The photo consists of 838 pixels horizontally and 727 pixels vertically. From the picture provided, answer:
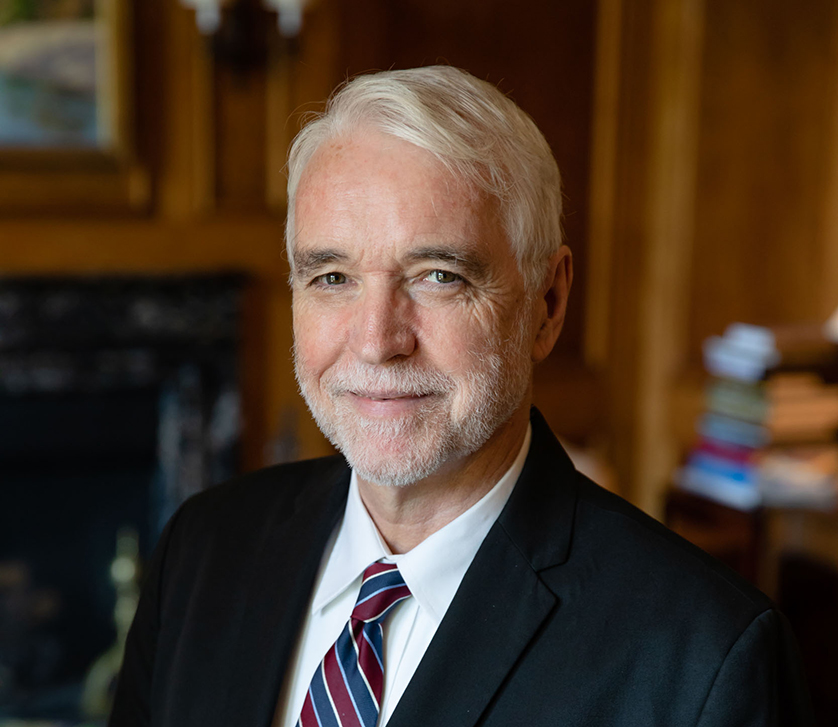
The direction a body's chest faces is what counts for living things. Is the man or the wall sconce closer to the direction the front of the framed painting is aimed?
the man

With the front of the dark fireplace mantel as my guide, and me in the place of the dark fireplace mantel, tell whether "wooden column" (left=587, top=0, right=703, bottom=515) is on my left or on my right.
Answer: on my left

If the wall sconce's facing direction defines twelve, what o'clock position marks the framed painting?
The framed painting is roughly at 3 o'clock from the wall sconce.

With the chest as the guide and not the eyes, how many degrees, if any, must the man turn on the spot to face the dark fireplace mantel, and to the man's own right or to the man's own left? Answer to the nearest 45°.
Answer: approximately 90° to the man's own right

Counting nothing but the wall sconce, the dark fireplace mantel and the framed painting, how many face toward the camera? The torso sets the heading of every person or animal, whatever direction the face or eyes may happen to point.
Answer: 3

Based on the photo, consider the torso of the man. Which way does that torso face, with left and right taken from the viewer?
facing the viewer and to the left of the viewer

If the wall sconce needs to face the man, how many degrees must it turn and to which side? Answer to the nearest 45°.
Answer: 0° — it already faces them

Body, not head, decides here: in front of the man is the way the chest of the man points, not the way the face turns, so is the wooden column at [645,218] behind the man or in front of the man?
behind

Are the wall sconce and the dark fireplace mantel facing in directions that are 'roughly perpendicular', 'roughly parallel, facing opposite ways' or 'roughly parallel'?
roughly parallel

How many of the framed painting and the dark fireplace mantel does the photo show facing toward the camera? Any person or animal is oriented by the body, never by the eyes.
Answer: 2

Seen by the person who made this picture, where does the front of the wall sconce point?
facing the viewer

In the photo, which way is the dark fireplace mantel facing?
toward the camera
